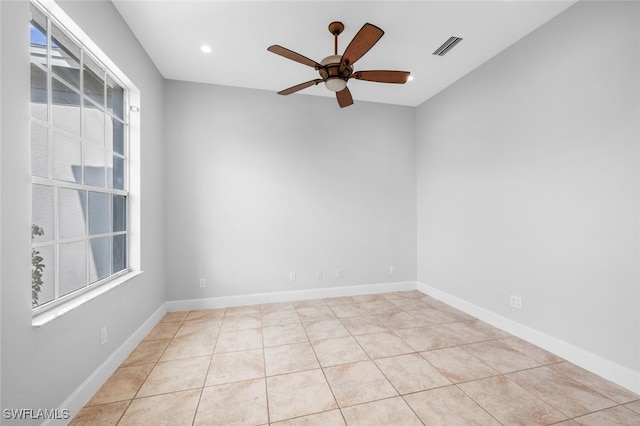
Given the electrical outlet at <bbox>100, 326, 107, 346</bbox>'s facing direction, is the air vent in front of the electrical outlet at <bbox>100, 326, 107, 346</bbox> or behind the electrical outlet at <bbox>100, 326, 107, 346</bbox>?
in front

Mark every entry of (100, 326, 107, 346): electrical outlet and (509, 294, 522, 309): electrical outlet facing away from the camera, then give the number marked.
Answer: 0

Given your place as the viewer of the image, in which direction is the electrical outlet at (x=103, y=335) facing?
facing the viewer and to the right of the viewer

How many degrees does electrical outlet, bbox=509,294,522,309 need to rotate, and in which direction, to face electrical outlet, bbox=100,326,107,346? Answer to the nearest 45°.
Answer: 0° — it already faces it

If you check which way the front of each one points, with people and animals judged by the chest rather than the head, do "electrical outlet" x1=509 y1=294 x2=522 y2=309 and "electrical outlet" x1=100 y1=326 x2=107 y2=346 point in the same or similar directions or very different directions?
very different directions
